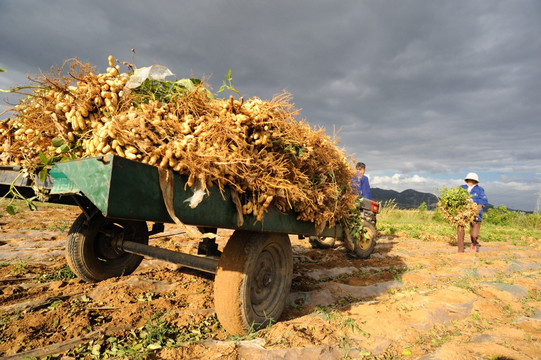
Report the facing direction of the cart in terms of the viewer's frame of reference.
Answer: facing away from the viewer and to the right of the viewer

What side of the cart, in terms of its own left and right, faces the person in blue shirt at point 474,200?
front

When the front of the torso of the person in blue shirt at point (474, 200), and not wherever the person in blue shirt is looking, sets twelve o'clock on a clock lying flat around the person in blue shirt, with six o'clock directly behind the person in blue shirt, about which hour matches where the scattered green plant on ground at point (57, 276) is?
The scattered green plant on ground is roughly at 12 o'clock from the person in blue shirt.

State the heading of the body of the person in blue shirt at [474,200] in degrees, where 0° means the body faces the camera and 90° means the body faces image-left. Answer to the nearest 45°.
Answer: approximately 90°
